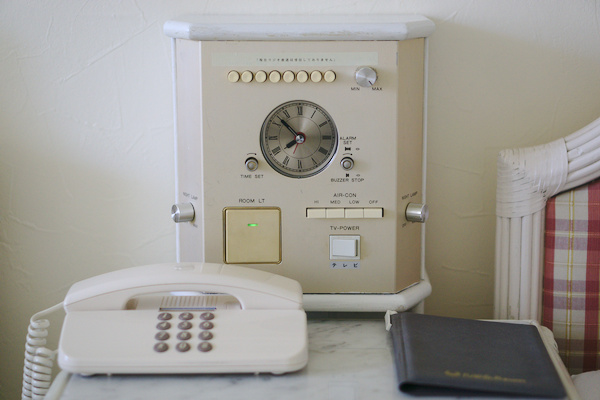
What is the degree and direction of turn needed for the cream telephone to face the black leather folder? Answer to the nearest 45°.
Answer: approximately 90° to its left

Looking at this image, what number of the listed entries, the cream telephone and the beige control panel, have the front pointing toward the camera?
2

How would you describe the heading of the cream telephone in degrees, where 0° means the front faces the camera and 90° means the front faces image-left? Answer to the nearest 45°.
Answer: approximately 0°

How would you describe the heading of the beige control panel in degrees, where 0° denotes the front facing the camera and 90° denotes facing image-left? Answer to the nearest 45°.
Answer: approximately 0°
